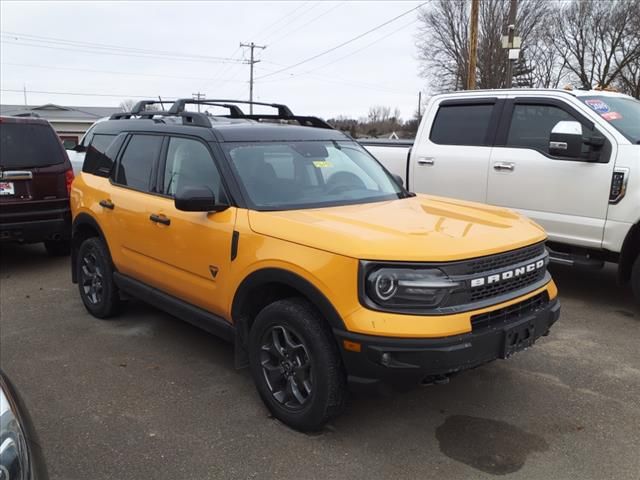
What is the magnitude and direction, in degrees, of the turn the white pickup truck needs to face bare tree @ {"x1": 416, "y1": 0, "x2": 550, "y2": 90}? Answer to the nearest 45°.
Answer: approximately 135° to its left

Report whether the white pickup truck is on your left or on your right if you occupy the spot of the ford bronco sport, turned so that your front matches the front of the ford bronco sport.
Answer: on your left

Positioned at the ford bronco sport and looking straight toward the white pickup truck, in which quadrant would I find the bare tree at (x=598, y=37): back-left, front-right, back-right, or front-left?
front-left

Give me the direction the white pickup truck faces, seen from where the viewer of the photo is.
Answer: facing the viewer and to the right of the viewer

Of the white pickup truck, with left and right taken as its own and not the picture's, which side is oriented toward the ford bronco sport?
right

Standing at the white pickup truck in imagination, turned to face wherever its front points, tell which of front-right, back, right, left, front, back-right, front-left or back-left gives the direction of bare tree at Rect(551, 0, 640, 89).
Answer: back-left

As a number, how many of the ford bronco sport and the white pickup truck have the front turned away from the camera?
0

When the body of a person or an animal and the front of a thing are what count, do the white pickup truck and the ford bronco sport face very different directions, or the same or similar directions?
same or similar directions
